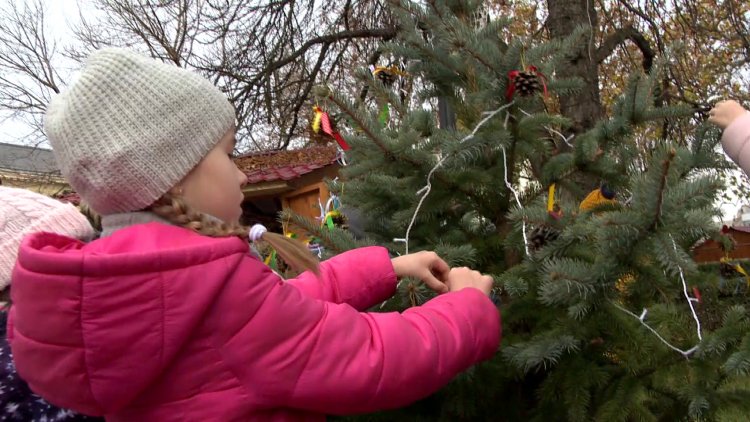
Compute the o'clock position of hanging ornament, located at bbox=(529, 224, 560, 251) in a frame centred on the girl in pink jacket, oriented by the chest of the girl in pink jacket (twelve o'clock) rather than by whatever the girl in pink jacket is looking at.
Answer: The hanging ornament is roughly at 1 o'clock from the girl in pink jacket.

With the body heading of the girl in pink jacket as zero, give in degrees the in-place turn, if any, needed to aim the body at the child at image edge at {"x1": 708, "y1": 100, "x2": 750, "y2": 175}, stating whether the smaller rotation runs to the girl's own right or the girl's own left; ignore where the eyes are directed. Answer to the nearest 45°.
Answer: approximately 45° to the girl's own right

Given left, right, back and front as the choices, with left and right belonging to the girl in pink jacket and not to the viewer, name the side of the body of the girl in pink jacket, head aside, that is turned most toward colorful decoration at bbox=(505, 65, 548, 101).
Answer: front

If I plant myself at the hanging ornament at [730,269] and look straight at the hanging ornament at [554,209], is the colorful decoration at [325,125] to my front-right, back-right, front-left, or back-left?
front-right

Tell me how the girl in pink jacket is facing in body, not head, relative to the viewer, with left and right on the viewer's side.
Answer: facing away from the viewer and to the right of the viewer

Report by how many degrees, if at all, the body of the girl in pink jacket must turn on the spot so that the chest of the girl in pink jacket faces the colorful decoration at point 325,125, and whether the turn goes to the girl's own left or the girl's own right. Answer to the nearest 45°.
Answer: approximately 45° to the girl's own left

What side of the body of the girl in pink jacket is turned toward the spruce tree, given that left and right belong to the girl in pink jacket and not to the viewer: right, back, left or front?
front
